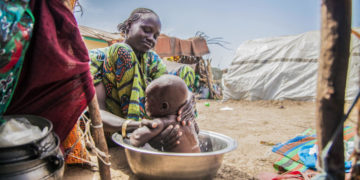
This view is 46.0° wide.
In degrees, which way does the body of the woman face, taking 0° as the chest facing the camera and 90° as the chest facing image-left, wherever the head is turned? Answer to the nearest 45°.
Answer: approximately 315°

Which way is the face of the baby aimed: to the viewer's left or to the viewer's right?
to the viewer's left

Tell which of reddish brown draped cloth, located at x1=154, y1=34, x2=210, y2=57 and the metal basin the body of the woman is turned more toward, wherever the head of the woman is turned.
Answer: the metal basin

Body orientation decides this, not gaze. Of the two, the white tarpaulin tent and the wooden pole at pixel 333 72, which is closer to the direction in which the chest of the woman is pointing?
the wooden pole

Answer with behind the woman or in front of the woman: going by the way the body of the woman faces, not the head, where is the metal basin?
in front

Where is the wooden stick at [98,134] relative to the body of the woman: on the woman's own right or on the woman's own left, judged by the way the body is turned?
on the woman's own right
